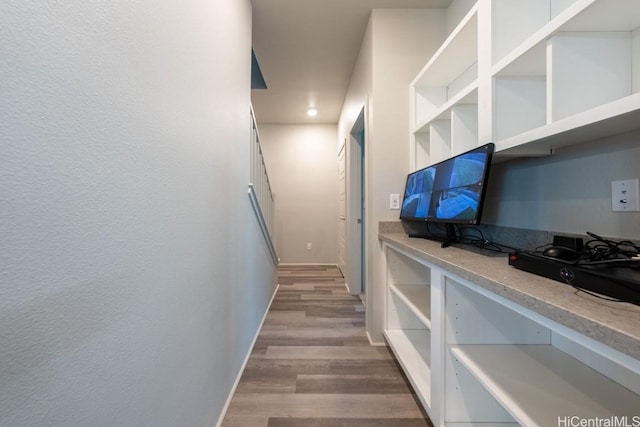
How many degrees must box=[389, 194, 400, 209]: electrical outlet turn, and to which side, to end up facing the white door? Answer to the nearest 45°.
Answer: approximately 180°

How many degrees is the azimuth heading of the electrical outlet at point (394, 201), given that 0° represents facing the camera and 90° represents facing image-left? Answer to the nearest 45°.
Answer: approximately 0°

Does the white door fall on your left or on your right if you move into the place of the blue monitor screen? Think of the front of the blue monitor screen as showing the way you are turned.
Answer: on your right

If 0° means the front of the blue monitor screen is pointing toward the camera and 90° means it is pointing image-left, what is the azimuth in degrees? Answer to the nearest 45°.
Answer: approximately 45°

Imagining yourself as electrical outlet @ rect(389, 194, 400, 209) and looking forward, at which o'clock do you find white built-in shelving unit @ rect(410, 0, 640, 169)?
The white built-in shelving unit is roughly at 11 o'clock from the electrical outlet.

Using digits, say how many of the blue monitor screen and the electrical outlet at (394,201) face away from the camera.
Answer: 0

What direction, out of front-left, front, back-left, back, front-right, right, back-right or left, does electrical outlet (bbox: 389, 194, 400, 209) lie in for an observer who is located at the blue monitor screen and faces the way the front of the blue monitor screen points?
right
